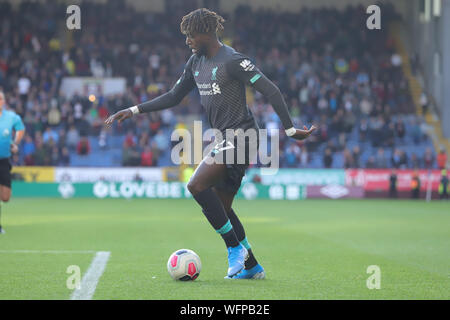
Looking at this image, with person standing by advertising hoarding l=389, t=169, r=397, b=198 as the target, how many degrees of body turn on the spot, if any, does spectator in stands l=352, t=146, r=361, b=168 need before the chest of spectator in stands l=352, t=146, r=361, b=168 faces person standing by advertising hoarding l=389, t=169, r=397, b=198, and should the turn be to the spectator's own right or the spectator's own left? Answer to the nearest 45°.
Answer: approximately 45° to the spectator's own left

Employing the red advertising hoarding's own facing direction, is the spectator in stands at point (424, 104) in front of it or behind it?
behind

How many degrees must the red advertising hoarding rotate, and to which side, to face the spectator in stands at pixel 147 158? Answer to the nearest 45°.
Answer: approximately 90° to its right

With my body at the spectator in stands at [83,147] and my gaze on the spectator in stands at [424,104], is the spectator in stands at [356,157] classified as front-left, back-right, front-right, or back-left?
front-right

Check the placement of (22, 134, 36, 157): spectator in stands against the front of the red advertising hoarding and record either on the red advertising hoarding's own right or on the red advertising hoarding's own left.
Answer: on the red advertising hoarding's own right

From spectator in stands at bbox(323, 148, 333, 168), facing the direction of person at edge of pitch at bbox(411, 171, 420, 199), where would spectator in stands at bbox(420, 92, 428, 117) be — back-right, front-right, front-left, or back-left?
front-left

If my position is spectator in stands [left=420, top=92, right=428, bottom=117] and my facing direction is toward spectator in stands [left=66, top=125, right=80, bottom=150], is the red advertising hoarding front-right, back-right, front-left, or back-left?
front-left

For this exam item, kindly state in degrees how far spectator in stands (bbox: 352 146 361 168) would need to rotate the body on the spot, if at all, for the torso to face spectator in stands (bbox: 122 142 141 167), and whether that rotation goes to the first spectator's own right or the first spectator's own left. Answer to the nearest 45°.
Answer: approximately 90° to the first spectator's own right

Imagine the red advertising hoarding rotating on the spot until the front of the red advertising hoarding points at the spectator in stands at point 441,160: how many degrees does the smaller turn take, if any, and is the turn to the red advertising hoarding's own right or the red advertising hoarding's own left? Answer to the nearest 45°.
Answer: approximately 135° to the red advertising hoarding's own left

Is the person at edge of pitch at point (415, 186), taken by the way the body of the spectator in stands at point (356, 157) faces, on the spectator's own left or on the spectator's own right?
on the spectator's own left

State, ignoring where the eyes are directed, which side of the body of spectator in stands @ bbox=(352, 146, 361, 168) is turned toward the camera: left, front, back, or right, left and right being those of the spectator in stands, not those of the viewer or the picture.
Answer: front

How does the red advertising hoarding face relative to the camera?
toward the camera

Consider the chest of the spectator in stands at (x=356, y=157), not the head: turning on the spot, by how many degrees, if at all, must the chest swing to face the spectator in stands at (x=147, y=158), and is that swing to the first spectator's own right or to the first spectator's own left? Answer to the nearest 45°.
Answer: approximately 90° to the first spectator's own right
